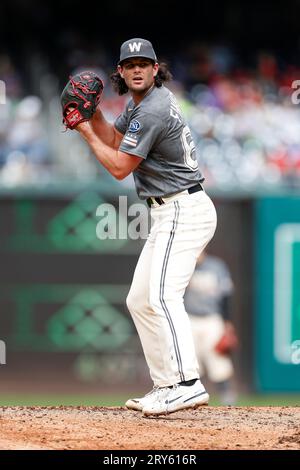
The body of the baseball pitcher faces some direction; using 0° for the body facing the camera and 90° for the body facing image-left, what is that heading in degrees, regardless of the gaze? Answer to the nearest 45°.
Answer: approximately 90°

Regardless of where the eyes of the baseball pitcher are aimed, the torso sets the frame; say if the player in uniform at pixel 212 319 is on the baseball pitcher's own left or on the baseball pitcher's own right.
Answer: on the baseball pitcher's own right
